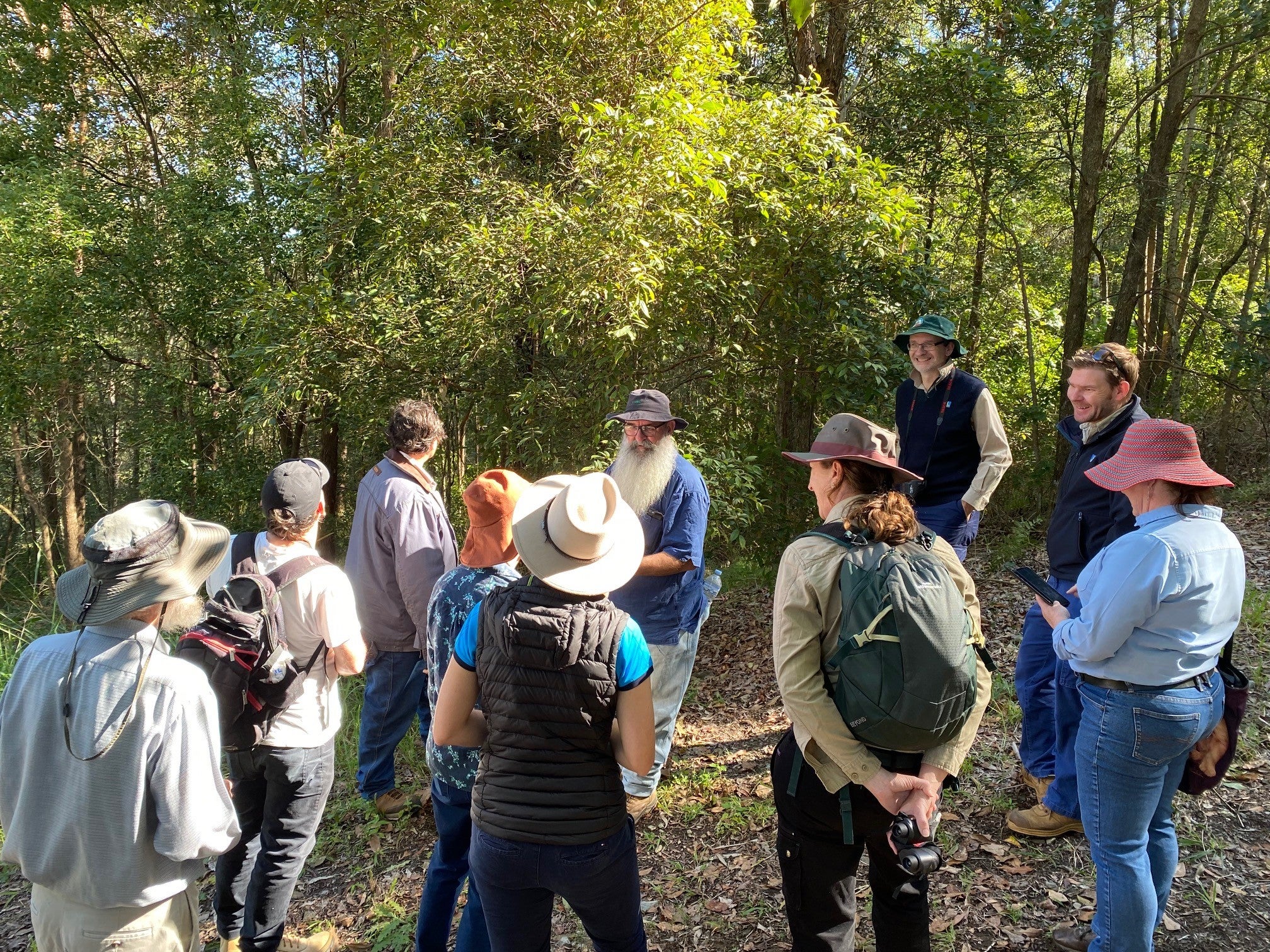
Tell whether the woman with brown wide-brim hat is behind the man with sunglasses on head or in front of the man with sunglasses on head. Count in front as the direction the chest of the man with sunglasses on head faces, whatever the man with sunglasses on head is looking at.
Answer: in front

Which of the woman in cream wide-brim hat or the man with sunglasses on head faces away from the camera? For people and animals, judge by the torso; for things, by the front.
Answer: the woman in cream wide-brim hat

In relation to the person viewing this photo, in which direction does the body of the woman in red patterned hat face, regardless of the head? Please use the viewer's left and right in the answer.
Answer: facing away from the viewer and to the left of the viewer

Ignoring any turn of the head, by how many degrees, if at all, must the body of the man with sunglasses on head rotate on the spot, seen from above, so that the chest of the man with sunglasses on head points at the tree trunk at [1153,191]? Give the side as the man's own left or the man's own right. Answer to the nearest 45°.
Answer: approximately 135° to the man's own right

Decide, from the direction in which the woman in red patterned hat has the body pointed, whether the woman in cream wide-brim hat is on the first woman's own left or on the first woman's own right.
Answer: on the first woman's own left

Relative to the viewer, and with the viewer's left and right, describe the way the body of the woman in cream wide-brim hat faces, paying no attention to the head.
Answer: facing away from the viewer

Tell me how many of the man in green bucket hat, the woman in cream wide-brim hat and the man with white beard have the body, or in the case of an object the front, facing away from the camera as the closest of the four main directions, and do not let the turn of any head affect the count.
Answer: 1

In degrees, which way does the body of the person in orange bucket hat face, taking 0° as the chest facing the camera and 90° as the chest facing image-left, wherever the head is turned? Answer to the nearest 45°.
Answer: approximately 180°

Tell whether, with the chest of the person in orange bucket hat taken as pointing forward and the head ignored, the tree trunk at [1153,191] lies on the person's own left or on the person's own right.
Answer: on the person's own right

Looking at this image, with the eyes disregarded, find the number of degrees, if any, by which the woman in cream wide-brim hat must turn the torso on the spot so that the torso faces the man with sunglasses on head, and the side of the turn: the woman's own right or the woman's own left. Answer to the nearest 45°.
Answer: approximately 45° to the woman's own right

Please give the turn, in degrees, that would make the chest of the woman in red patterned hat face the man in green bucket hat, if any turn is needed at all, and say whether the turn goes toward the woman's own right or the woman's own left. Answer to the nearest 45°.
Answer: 0° — they already face them

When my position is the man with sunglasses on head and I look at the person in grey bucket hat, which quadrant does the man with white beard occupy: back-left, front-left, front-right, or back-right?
front-right

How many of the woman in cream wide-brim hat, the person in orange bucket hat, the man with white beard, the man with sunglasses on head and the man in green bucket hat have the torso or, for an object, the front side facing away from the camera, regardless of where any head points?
2

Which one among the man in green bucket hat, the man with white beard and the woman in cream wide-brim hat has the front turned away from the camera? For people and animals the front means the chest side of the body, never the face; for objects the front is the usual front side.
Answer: the woman in cream wide-brim hat

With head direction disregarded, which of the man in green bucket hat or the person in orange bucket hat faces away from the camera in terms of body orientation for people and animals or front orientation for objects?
the person in orange bucket hat

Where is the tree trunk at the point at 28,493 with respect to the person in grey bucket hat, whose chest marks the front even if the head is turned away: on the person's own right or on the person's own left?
on the person's own left

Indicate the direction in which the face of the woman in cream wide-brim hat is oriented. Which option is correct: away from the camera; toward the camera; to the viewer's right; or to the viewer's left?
away from the camera

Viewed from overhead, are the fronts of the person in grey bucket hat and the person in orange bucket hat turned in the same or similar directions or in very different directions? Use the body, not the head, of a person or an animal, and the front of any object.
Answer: same or similar directions

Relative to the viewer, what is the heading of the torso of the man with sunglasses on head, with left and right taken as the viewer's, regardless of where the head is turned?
facing the viewer and to the left of the viewer

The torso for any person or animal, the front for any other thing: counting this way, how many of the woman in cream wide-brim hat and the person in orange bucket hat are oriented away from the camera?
2

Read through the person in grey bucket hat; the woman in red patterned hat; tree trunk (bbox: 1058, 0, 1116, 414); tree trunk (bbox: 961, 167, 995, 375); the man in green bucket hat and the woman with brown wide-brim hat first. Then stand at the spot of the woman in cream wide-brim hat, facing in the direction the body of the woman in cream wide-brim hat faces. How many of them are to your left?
1

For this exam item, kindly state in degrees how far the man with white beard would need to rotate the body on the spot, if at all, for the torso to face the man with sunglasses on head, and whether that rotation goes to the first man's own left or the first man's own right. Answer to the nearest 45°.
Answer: approximately 135° to the first man's own left
